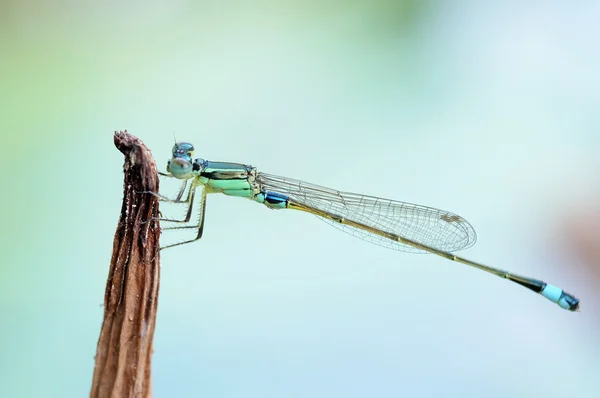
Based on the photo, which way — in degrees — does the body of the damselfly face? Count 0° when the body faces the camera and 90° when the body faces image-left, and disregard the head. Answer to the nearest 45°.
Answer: approximately 90°
